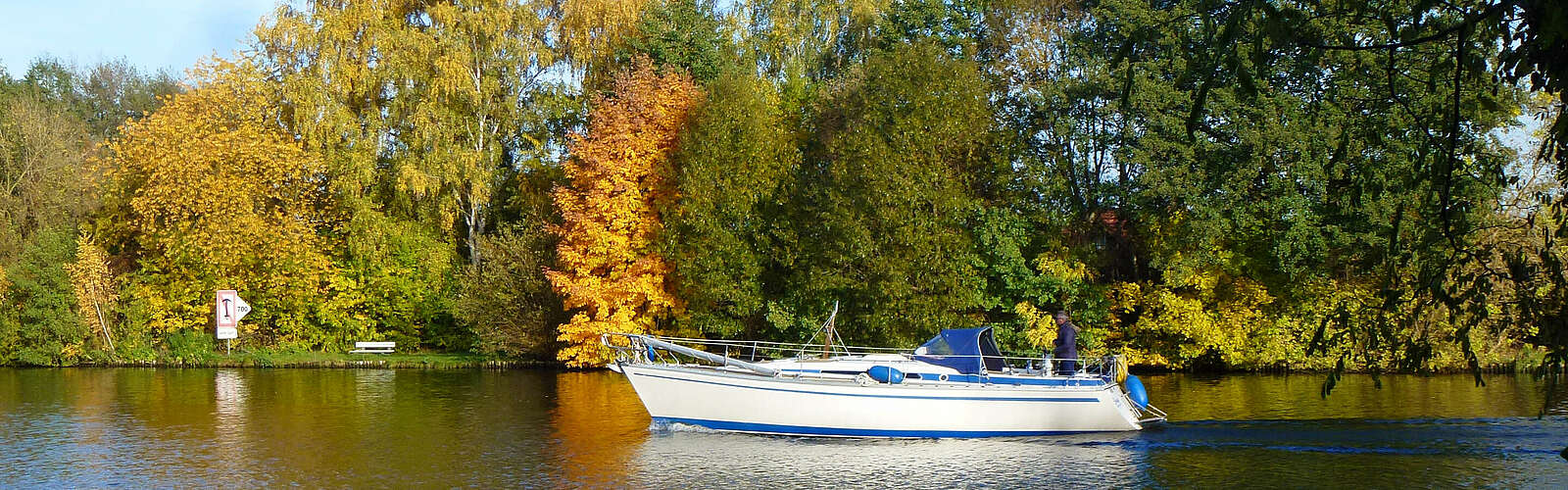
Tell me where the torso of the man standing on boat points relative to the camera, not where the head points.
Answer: to the viewer's left

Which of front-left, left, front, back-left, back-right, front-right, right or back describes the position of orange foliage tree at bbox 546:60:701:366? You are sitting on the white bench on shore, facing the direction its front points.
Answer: front-left

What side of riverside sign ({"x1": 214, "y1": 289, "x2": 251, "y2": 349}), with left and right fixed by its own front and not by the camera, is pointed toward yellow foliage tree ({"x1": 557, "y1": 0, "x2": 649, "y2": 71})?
left

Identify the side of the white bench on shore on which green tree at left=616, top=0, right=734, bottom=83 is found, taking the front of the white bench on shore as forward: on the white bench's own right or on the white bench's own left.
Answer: on the white bench's own left

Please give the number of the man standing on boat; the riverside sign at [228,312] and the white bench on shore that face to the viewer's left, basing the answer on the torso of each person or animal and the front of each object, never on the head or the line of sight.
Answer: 1

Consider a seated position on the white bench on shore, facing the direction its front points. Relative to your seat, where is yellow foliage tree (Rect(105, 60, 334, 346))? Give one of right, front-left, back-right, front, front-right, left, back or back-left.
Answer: right

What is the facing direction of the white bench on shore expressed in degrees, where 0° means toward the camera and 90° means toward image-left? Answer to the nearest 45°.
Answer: approximately 0°
